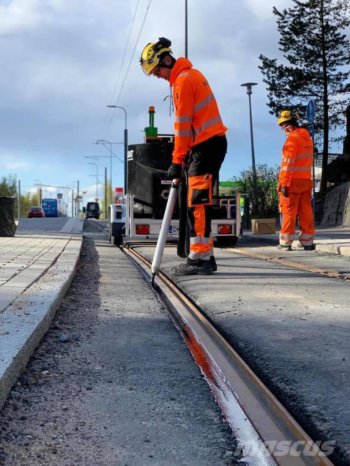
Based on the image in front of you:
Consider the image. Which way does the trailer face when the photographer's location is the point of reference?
facing away from the viewer

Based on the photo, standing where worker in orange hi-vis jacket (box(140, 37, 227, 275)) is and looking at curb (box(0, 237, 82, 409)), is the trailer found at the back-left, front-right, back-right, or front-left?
back-right

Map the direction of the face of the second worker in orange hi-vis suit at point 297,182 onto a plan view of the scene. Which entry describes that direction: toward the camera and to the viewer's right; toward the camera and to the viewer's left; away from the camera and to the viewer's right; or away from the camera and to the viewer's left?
toward the camera and to the viewer's left

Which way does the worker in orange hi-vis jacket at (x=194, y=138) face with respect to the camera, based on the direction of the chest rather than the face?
to the viewer's left

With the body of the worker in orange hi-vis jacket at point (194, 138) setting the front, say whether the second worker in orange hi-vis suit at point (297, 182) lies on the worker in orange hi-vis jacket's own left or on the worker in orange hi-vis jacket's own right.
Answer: on the worker in orange hi-vis jacket's own right

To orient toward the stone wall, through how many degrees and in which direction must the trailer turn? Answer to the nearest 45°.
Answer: approximately 45° to its right

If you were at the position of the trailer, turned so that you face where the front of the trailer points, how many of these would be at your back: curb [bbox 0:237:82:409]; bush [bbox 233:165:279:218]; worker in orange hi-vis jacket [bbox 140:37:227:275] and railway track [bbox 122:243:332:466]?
3

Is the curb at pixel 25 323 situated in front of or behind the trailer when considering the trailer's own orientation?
behind

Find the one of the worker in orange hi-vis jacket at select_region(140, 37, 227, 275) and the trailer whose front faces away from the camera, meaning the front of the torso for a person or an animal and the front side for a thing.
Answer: the trailer

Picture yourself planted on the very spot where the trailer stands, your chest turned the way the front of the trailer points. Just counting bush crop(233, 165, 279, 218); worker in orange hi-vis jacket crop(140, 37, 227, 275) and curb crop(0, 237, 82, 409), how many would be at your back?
2
